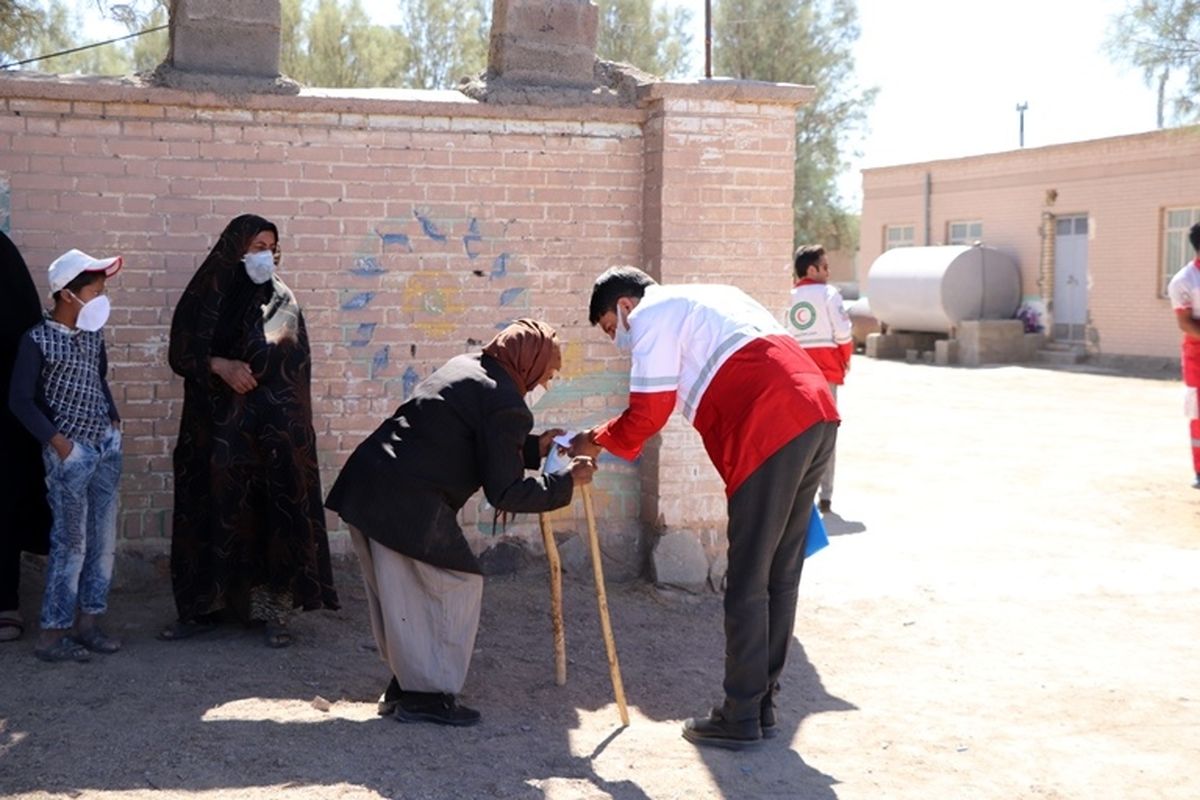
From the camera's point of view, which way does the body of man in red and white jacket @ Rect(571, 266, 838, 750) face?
to the viewer's left

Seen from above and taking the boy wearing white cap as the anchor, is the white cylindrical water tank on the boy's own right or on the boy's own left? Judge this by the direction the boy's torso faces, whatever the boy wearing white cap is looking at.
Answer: on the boy's own left

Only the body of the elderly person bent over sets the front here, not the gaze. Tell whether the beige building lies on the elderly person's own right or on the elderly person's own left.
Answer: on the elderly person's own left

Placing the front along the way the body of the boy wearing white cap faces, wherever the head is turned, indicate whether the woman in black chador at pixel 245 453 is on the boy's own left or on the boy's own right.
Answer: on the boy's own left

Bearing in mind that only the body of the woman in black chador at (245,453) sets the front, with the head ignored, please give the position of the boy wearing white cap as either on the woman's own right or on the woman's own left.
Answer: on the woman's own right

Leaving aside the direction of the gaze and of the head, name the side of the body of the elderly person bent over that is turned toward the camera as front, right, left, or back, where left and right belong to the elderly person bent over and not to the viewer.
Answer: right

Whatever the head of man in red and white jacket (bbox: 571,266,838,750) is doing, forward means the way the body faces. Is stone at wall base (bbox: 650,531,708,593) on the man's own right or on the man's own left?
on the man's own right

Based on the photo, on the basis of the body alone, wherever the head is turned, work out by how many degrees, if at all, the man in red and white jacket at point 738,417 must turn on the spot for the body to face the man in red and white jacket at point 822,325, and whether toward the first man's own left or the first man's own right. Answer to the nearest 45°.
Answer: approximately 90° to the first man's own right
